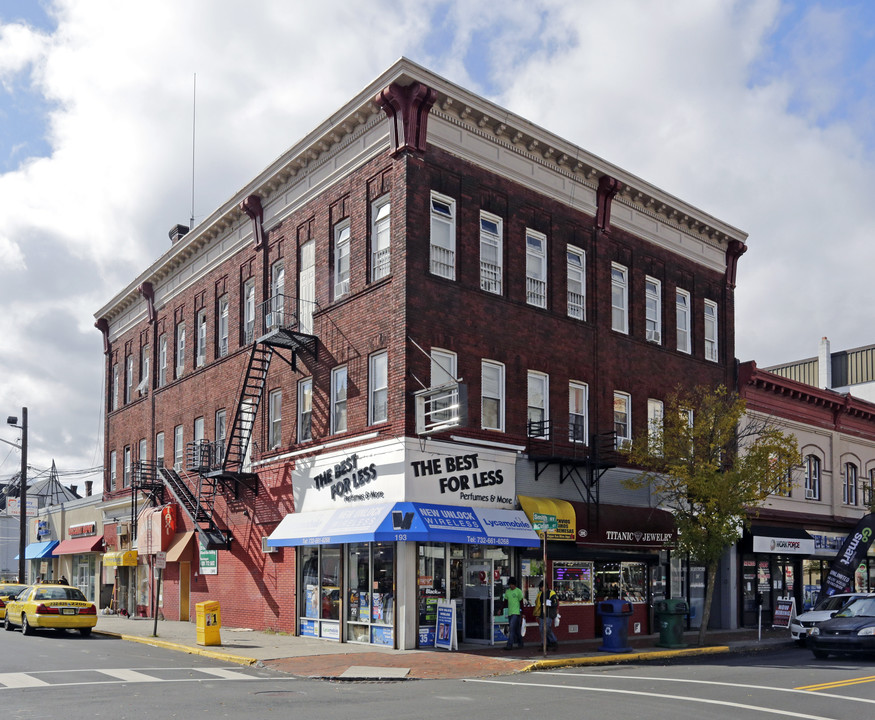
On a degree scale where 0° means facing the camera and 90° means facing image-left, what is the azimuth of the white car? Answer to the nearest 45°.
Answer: approximately 45°

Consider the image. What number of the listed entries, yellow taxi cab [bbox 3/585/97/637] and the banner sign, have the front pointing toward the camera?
1

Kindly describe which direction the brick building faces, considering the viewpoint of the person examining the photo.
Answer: facing the viewer and to the right of the viewer

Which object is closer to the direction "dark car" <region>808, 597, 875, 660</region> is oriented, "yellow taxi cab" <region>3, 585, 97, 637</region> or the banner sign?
the yellow taxi cab

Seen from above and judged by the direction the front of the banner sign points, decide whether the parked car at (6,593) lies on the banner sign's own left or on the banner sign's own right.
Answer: on the banner sign's own right
